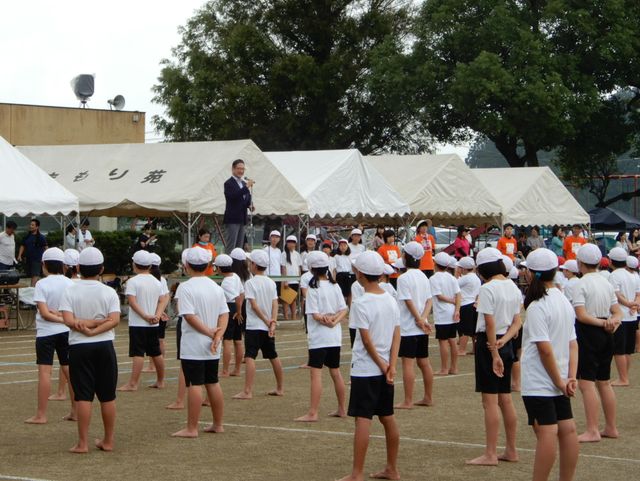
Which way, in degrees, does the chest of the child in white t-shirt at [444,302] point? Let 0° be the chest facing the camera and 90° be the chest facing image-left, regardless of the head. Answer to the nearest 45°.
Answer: approximately 135°

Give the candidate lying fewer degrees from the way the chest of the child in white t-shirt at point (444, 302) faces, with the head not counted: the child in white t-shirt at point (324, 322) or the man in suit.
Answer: the man in suit

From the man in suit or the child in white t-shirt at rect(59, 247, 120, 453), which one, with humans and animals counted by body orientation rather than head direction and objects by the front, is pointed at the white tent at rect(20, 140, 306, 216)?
the child in white t-shirt

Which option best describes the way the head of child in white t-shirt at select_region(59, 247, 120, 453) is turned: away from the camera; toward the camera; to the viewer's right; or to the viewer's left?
away from the camera

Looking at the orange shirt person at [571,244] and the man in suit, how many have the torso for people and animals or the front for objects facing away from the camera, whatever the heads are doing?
0

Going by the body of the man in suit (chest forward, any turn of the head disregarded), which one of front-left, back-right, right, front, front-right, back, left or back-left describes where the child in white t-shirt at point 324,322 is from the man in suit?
front-right

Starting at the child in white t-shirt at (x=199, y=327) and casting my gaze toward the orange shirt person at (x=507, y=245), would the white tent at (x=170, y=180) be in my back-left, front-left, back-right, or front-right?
front-left

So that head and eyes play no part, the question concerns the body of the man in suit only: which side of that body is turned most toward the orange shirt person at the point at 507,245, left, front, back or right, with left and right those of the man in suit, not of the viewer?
left

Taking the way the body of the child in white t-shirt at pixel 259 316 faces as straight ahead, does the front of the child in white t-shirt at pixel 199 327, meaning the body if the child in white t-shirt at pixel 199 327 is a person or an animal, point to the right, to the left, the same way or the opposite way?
the same way

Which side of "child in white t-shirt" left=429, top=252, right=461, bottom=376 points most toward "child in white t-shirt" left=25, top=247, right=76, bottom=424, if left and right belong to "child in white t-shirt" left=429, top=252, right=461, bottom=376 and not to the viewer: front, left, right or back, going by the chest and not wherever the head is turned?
left

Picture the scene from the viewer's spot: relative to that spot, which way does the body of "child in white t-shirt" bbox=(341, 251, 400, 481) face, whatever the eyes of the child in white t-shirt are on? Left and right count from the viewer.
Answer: facing away from the viewer and to the left of the viewer

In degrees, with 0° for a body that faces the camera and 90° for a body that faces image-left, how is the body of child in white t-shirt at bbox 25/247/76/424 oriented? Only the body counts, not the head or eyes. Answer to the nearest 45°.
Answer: approximately 135°

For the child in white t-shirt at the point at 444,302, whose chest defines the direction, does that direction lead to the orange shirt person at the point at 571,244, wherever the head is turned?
no

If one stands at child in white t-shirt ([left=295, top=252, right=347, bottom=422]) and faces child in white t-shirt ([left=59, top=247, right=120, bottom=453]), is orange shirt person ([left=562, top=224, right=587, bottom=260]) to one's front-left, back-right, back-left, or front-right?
back-right

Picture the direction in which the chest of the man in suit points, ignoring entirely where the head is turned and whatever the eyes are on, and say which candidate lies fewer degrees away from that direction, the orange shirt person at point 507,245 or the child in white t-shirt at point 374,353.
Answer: the child in white t-shirt

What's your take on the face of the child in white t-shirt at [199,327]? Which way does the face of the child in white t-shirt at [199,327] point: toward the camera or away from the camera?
away from the camera

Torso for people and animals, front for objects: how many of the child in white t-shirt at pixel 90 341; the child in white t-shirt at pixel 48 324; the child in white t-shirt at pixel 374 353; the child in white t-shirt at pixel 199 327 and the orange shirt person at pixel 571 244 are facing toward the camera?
1

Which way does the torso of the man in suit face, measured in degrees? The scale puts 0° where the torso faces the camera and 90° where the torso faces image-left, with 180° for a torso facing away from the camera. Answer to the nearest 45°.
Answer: approximately 315°

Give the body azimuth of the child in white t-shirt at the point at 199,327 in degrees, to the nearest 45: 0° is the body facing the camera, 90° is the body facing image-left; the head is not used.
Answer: approximately 135°

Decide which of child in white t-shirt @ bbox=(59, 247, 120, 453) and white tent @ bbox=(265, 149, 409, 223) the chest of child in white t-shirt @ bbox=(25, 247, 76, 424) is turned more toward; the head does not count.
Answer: the white tent
